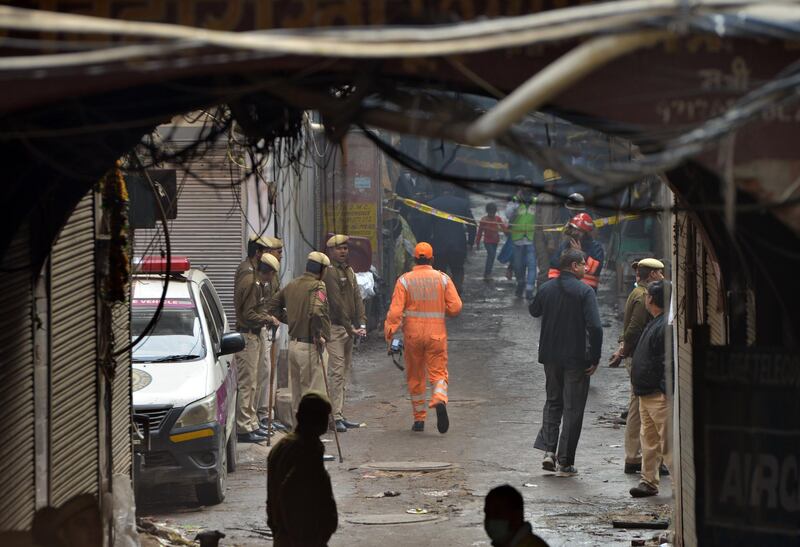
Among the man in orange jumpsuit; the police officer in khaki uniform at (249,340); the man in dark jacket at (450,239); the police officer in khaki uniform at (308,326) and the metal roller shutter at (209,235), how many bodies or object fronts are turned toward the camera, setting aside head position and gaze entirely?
1

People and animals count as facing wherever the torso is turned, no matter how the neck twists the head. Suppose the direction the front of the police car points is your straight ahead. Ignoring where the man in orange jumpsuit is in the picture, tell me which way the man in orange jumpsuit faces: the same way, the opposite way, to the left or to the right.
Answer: the opposite way

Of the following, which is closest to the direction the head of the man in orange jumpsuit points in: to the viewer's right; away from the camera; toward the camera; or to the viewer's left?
away from the camera

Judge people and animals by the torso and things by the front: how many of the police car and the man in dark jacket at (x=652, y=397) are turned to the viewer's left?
1

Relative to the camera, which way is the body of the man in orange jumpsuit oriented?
away from the camera

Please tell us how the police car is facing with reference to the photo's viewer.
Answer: facing the viewer

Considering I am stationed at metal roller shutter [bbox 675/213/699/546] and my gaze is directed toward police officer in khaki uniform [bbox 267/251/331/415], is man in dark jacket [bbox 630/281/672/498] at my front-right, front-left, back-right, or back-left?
front-right

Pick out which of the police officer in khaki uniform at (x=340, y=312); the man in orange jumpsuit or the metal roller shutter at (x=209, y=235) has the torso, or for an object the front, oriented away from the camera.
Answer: the man in orange jumpsuit

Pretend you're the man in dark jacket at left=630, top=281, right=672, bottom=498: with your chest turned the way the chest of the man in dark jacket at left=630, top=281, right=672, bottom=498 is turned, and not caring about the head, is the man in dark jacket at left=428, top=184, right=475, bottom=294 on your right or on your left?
on your right

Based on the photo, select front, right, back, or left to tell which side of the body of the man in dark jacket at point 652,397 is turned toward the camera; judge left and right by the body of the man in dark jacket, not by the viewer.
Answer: left

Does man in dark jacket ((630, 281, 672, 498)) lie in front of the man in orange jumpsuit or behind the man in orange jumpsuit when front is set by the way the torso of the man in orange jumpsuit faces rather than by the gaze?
behind

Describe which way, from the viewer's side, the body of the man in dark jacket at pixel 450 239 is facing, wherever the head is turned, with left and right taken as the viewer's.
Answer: facing away from the viewer

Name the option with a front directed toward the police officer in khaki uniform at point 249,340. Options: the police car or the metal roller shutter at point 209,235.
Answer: the metal roller shutter

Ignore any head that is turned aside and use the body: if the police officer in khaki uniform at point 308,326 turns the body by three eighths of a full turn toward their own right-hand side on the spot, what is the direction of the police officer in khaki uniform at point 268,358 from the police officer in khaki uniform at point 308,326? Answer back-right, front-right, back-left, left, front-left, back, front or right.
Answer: back-right
